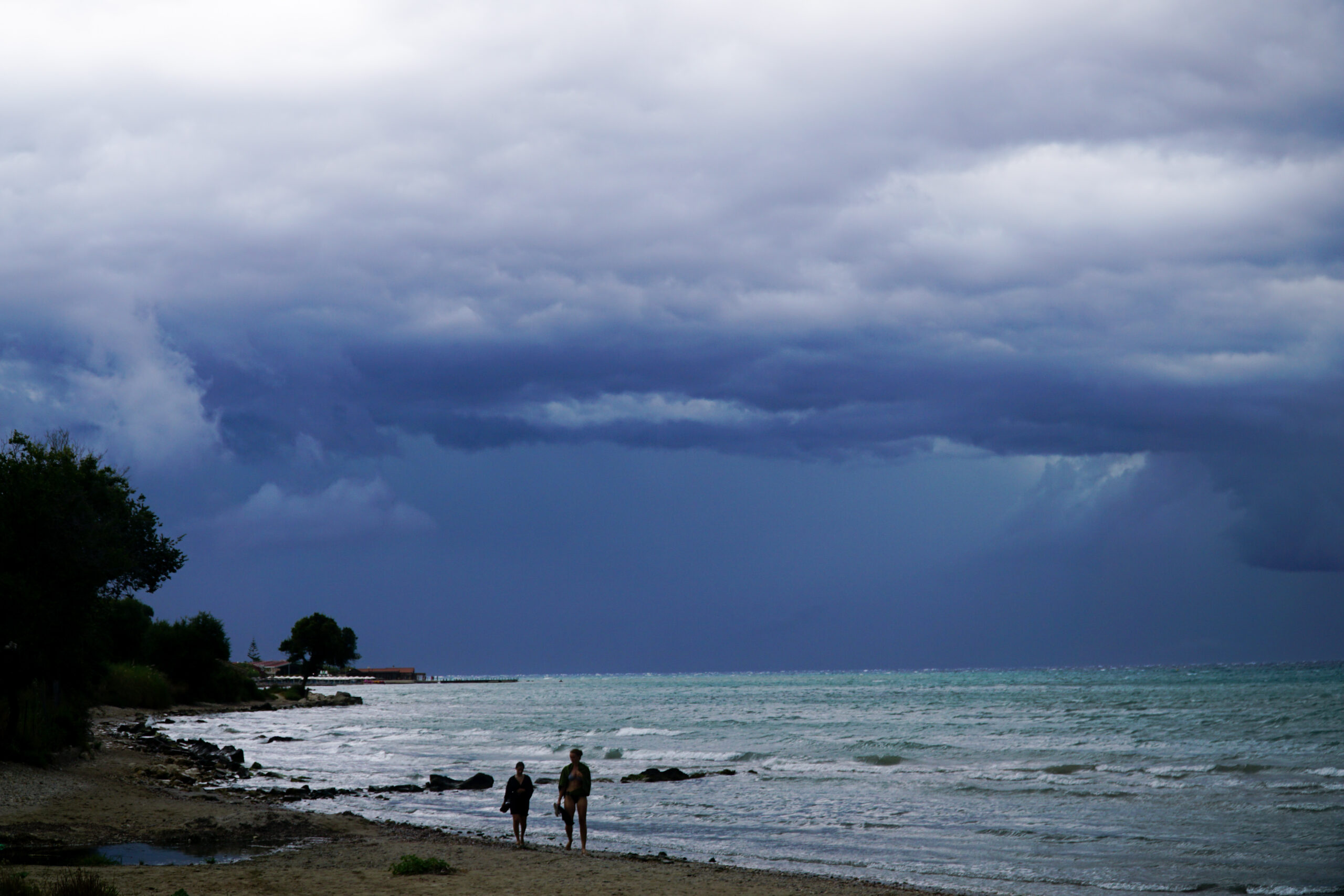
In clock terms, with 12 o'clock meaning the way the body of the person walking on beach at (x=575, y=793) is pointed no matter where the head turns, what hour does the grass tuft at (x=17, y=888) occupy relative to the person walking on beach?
The grass tuft is roughly at 1 o'clock from the person walking on beach.

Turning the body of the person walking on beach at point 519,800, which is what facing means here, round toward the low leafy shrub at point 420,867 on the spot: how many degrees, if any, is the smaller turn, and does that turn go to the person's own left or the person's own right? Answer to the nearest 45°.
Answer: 0° — they already face it

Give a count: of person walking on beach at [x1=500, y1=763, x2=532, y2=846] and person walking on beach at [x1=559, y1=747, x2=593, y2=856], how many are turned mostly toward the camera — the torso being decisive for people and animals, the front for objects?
2

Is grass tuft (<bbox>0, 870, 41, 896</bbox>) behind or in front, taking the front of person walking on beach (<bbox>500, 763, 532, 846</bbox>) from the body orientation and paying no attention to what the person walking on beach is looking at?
in front

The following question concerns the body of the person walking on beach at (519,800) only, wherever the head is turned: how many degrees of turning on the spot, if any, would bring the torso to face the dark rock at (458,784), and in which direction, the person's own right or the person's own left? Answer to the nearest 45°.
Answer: approximately 180°

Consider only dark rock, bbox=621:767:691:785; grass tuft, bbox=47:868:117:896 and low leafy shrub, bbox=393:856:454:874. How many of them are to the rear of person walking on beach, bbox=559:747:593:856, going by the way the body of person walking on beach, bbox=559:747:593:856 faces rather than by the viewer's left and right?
1

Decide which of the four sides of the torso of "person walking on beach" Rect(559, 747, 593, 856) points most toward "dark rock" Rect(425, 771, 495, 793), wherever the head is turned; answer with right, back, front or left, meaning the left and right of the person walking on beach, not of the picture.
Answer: back

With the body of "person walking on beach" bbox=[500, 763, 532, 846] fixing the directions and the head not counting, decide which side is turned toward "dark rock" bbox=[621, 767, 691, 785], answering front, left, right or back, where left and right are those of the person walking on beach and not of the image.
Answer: back

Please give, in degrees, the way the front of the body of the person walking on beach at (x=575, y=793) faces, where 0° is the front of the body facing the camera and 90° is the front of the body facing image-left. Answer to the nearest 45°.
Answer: approximately 0°

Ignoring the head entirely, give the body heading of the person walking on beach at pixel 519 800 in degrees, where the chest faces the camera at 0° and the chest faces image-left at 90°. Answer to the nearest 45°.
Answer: approximately 0°

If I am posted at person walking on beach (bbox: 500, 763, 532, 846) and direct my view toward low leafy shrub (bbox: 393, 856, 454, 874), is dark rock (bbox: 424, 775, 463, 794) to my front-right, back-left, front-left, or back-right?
back-right

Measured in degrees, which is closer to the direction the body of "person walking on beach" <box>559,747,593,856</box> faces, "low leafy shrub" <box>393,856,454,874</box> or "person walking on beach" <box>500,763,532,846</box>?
the low leafy shrub

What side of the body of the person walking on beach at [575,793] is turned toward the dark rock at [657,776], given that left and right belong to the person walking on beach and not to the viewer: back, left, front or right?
back
